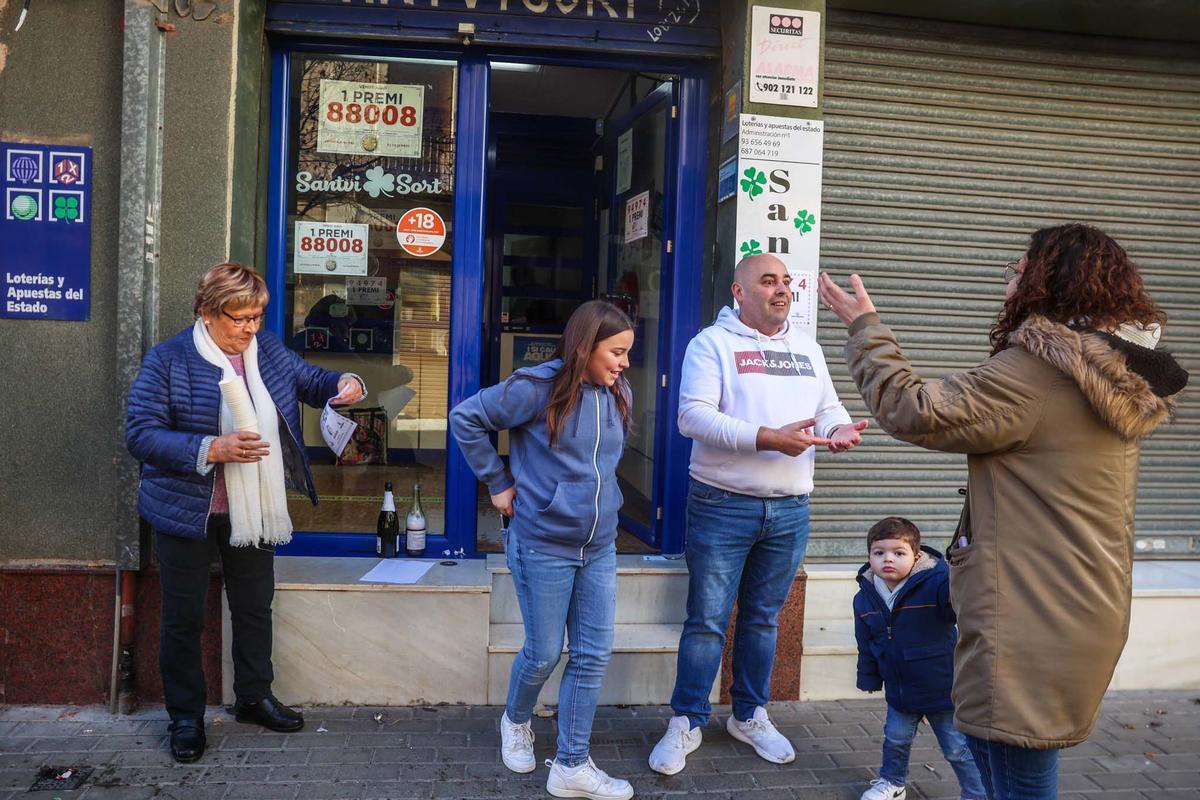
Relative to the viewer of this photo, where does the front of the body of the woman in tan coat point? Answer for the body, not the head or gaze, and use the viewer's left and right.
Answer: facing away from the viewer and to the left of the viewer

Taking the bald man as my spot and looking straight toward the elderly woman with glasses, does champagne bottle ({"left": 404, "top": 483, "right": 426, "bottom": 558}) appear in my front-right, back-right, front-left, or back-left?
front-right

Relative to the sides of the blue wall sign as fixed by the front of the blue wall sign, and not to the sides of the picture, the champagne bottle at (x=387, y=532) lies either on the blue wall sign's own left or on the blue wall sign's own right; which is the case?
on the blue wall sign's own left

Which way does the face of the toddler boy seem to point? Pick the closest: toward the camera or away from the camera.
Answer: toward the camera

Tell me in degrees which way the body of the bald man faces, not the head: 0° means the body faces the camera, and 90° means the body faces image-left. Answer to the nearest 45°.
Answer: approximately 315°

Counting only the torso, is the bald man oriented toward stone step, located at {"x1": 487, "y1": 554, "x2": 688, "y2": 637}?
no

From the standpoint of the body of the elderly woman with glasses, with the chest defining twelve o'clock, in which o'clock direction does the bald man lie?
The bald man is roughly at 11 o'clock from the elderly woman with glasses.

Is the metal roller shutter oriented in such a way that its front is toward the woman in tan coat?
yes

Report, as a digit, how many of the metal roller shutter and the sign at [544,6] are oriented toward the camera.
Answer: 2

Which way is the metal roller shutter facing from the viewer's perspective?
toward the camera

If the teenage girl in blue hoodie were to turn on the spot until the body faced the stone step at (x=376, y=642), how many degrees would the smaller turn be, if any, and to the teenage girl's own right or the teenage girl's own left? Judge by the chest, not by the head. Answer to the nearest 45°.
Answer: approximately 180°

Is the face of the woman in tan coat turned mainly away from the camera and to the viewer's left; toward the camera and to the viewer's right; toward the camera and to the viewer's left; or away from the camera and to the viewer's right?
away from the camera and to the viewer's left

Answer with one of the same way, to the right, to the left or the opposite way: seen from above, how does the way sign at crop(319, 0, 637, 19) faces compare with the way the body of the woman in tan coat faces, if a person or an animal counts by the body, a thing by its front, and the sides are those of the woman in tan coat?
to the left

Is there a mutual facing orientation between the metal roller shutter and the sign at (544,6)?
no

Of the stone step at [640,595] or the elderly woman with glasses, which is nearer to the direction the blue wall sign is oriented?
the elderly woman with glasses

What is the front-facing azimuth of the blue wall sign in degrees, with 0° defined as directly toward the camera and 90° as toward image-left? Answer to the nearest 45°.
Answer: approximately 0°
